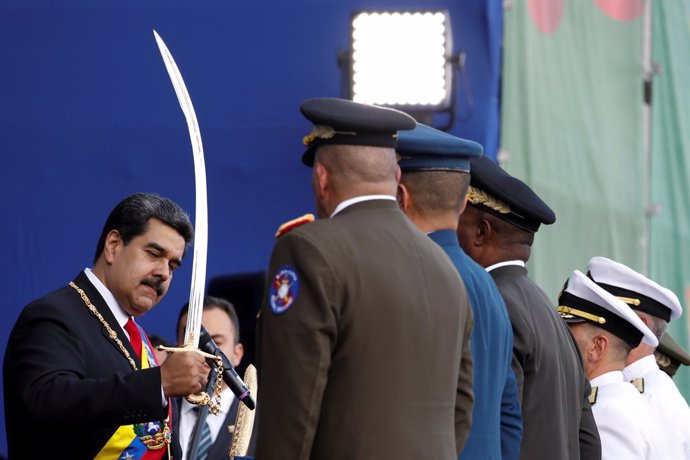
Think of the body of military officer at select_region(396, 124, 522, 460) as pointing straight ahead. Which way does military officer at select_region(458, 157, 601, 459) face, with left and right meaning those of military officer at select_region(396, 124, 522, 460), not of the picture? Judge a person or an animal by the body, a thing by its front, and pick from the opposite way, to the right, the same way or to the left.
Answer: the same way

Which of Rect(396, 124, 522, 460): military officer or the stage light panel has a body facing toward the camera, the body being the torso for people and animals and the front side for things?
the stage light panel

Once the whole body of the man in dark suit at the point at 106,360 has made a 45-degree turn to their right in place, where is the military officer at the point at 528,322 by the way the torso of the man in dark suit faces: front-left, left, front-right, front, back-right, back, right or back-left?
left

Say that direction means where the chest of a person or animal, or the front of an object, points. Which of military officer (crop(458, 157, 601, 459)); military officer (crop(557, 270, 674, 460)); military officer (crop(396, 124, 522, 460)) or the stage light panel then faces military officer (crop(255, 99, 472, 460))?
the stage light panel

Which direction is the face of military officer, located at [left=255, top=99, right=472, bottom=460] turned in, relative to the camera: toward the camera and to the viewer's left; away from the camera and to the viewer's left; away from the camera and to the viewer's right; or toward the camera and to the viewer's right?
away from the camera and to the viewer's left

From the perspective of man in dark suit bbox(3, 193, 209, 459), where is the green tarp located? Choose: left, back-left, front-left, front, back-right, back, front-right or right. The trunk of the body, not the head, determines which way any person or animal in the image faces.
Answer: left

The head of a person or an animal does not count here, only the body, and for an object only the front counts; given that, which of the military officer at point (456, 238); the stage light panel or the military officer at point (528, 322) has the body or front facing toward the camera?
the stage light panel

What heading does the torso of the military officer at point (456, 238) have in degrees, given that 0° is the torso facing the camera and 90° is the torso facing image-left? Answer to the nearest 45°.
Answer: approximately 135°

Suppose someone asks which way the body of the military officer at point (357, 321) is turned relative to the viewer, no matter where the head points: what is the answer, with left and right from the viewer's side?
facing away from the viewer and to the left of the viewer

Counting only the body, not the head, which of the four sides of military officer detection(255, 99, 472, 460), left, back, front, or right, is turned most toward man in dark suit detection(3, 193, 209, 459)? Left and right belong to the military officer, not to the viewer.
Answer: front

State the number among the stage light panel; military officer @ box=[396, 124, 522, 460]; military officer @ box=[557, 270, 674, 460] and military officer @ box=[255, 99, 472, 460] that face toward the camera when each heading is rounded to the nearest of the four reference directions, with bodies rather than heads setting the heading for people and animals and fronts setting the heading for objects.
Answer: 1

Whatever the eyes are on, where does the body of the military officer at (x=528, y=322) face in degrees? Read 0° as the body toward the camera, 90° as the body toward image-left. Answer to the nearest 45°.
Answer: approximately 135°

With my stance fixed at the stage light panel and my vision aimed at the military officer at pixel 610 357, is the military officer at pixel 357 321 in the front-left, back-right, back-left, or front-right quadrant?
front-right

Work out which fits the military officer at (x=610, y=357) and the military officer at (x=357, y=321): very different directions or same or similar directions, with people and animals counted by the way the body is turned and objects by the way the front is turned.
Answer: same or similar directions

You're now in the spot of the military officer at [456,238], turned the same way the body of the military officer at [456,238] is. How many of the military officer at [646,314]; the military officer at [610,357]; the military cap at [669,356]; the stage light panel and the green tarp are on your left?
0

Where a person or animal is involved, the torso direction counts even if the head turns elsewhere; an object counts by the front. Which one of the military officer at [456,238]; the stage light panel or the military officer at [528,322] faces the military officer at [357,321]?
the stage light panel

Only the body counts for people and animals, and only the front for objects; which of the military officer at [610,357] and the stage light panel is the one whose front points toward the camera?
the stage light panel

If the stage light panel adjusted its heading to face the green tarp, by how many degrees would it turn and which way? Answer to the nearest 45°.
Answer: approximately 135° to its left

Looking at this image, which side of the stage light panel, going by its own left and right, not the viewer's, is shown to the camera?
front

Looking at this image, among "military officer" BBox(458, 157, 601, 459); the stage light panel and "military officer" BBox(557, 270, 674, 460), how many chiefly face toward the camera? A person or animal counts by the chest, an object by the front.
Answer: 1

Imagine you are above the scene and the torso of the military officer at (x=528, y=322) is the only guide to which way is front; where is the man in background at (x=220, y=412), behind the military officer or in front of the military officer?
in front
